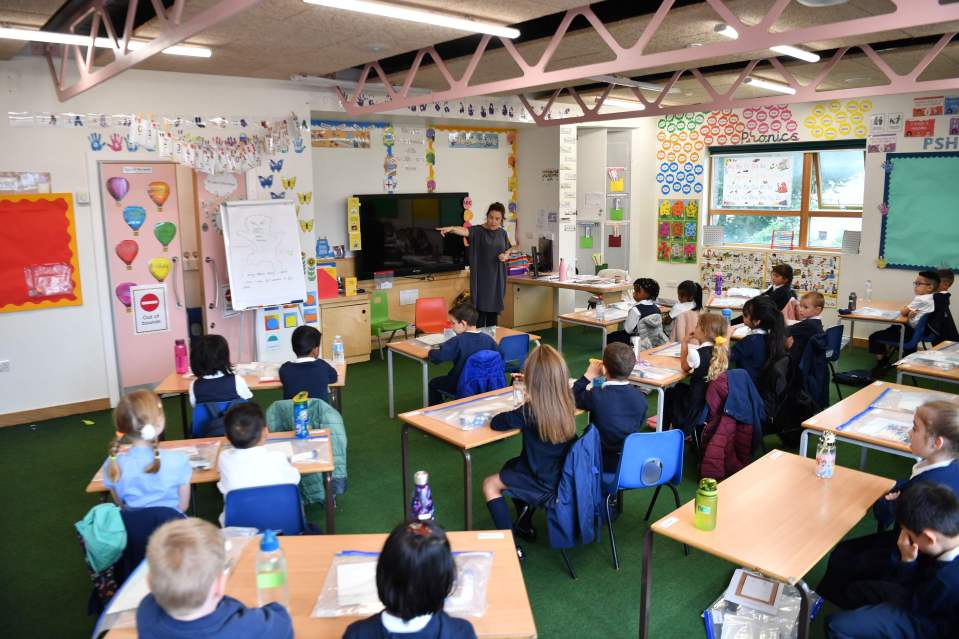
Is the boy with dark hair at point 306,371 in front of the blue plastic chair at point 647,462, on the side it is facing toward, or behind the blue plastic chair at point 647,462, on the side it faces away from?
in front

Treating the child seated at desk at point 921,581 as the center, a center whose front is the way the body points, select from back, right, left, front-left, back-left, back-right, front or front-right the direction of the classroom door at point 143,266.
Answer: front

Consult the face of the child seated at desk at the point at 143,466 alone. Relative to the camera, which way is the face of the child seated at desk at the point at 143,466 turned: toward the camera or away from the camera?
away from the camera

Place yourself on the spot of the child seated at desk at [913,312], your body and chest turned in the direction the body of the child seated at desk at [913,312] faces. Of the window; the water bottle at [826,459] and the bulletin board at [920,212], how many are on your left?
1

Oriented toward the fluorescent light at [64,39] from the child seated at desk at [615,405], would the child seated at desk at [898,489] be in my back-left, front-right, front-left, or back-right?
back-left

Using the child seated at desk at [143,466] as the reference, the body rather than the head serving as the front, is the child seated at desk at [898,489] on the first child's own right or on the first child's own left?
on the first child's own right

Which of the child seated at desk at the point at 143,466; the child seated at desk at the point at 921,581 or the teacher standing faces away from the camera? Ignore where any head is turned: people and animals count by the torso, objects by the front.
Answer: the child seated at desk at the point at 143,466

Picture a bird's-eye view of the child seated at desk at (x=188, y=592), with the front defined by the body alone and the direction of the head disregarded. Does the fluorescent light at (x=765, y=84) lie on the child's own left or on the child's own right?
on the child's own right

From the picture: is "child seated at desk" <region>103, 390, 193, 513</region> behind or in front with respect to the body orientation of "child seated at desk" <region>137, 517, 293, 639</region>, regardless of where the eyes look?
in front

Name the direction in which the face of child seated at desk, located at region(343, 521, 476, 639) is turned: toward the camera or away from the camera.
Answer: away from the camera

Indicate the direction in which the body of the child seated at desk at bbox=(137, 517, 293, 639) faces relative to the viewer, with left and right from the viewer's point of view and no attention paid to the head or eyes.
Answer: facing away from the viewer

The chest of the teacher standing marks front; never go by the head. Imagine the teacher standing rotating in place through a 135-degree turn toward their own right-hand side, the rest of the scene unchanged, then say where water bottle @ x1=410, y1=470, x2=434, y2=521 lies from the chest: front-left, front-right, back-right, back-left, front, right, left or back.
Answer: back-left

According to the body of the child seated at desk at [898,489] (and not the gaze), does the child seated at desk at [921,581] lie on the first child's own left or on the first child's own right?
on the first child's own left

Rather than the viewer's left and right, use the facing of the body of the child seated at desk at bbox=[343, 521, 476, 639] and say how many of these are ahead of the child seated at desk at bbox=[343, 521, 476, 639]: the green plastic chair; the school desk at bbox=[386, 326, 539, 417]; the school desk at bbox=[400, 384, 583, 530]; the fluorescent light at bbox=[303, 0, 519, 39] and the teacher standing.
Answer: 5

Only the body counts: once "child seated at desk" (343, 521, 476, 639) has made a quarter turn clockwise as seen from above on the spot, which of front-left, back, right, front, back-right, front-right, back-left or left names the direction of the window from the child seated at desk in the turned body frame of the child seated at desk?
front-left

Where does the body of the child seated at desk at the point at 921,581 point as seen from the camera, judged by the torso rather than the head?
to the viewer's left

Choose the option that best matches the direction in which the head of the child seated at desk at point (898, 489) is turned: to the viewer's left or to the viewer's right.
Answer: to the viewer's left

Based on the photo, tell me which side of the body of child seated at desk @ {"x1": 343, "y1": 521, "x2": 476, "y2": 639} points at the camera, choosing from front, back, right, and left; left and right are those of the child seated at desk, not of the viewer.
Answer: back

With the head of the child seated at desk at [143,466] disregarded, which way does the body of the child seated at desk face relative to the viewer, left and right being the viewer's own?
facing away from the viewer

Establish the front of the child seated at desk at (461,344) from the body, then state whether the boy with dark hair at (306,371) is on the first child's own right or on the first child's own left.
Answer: on the first child's own left

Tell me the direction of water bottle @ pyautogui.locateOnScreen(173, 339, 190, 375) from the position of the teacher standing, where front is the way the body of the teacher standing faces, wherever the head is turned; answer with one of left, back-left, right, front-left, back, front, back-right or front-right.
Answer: front-right

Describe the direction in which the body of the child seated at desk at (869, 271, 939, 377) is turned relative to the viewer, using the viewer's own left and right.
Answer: facing to the left of the viewer

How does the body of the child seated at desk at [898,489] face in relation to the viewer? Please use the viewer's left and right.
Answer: facing to the left of the viewer

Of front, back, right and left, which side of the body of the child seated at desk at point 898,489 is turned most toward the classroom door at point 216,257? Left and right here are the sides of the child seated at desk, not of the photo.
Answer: front
